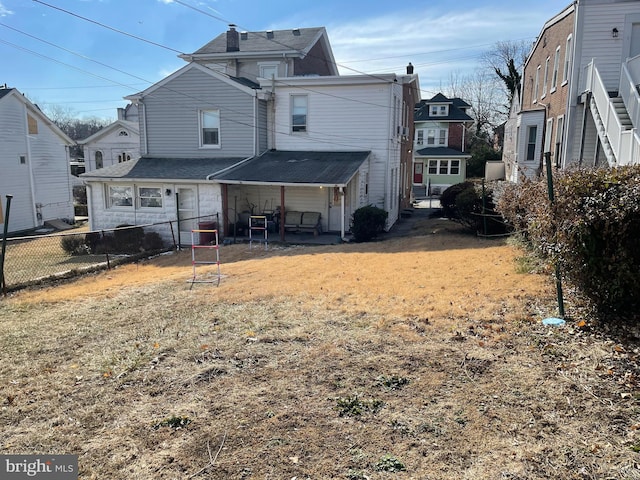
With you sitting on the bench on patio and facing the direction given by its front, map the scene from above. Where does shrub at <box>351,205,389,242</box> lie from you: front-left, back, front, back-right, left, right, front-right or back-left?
front-left

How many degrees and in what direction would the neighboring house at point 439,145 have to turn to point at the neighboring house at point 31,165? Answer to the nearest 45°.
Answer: approximately 45° to its right

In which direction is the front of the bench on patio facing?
toward the camera

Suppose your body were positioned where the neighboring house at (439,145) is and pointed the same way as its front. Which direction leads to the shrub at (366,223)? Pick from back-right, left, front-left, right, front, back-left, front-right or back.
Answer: front

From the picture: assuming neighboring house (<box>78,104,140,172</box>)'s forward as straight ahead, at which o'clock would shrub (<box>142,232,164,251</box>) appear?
The shrub is roughly at 12 o'clock from the neighboring house.

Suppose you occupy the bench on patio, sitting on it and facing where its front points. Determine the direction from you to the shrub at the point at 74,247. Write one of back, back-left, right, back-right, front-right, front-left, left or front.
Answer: right

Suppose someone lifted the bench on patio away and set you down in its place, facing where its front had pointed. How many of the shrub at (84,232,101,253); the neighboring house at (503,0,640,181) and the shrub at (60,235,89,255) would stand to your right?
2

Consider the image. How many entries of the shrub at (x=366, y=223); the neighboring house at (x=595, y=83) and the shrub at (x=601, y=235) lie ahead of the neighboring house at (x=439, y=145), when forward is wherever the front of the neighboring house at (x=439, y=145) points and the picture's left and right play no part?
3

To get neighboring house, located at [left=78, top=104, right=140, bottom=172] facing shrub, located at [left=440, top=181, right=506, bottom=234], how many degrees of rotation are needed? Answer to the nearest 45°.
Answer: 0° — it already faces it

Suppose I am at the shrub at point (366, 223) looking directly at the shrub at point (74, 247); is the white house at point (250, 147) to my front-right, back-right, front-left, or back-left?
front-right

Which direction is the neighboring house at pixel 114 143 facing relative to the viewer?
toward the camera
